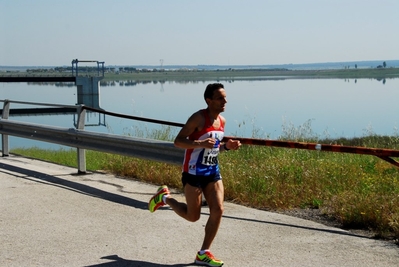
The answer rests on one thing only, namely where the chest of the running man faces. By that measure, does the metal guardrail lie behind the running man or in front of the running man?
behind

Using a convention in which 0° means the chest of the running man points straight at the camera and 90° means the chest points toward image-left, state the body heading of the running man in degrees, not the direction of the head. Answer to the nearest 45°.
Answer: approximately 315°

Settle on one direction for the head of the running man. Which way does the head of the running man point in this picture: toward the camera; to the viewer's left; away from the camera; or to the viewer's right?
to the viewer's right
